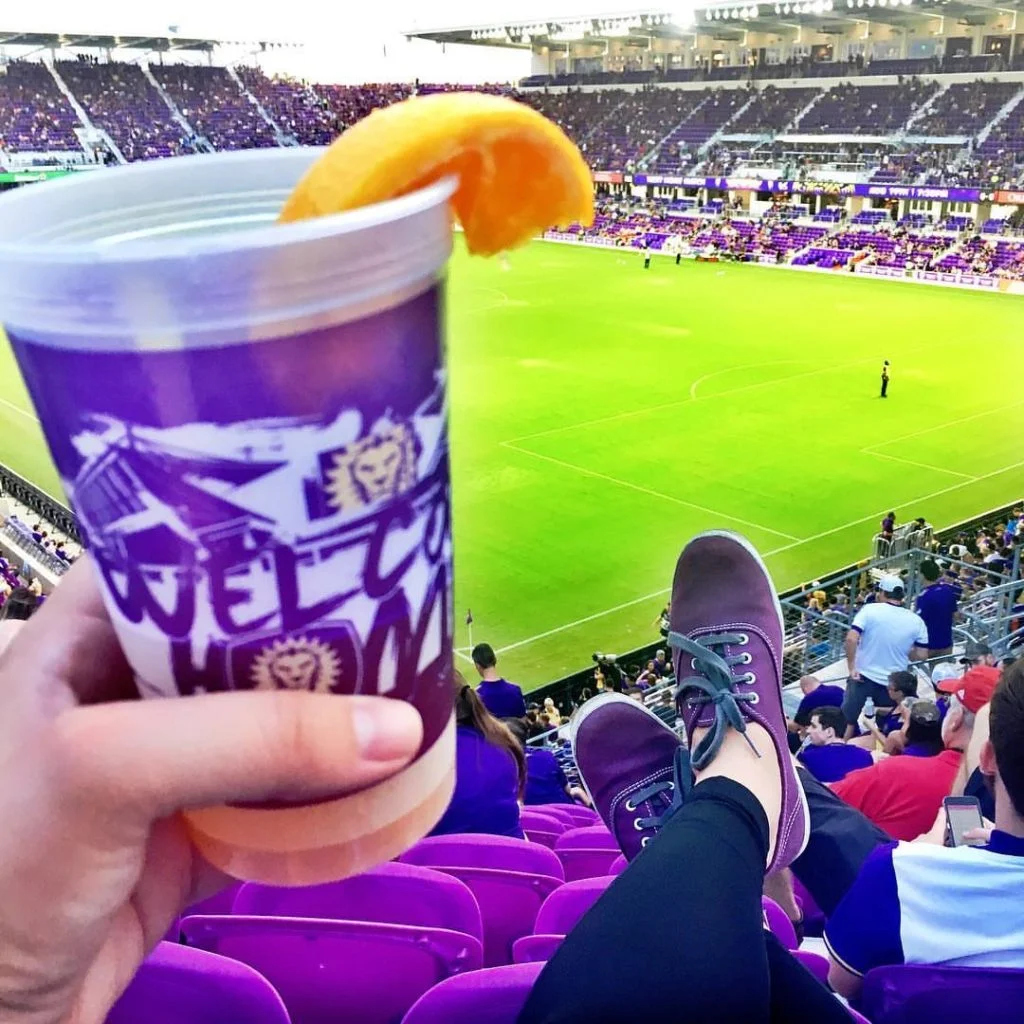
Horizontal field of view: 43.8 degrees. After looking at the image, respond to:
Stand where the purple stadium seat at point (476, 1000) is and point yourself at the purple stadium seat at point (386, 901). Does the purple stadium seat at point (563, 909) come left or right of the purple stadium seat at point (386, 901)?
right

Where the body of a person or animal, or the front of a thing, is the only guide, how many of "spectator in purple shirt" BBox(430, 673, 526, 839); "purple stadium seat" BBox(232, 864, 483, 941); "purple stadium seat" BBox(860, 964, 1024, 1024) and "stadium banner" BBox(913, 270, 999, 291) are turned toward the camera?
1

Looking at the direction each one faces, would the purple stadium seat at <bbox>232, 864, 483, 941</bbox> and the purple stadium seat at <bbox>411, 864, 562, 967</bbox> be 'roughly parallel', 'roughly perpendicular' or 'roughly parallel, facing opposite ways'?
roughly parallel

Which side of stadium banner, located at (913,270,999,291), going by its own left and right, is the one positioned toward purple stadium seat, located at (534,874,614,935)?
front

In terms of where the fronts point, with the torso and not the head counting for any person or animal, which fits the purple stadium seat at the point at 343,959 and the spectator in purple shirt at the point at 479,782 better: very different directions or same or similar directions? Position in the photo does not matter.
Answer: same or similar directions

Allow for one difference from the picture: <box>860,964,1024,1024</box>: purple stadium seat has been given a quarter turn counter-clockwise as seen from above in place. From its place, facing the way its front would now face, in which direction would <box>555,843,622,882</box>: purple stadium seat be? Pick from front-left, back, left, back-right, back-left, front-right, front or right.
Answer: front-right

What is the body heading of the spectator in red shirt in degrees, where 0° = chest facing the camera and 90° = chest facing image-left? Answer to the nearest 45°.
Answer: approximately 135°

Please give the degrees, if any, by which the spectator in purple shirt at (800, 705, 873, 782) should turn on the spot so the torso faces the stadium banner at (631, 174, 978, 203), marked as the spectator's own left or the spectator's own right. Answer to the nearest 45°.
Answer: approximately 45° to the spectator's own right

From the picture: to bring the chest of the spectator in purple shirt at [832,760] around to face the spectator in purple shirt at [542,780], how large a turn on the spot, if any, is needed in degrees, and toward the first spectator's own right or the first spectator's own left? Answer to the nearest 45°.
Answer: approximately 45° to the first spectator's own left

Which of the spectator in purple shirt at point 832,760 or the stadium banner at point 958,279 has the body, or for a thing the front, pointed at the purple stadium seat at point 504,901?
the stadium banner

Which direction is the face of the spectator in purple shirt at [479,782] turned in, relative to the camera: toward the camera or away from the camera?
away from the camera

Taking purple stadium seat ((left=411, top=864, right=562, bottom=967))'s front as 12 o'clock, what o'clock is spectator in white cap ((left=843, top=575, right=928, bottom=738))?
The spectator in white cap is roughly at 1 o'clock from the purple stadium seat.

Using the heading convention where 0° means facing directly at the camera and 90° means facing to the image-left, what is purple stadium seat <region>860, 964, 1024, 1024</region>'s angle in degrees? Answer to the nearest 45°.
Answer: approximately 180°

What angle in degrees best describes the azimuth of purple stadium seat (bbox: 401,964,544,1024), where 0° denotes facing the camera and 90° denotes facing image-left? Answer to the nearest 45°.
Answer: approximately 180°

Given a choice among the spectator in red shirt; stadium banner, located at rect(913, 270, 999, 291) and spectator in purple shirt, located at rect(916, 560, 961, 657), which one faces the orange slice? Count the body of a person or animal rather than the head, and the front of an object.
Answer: the stadium banner

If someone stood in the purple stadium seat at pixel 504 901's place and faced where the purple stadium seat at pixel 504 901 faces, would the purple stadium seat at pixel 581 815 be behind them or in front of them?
in front

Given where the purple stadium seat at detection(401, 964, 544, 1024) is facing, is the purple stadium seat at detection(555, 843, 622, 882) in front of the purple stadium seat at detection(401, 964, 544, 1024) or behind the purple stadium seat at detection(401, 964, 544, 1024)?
in front
